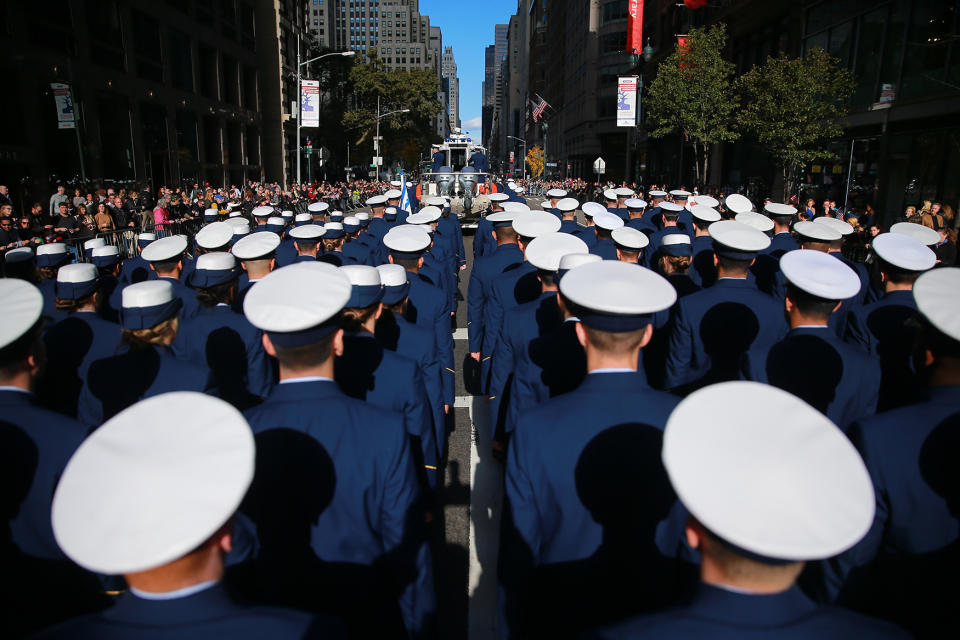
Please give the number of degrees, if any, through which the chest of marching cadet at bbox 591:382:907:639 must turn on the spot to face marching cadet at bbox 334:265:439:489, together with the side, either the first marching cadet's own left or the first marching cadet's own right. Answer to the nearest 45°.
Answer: approximately 45° to the first marching cadet's own left

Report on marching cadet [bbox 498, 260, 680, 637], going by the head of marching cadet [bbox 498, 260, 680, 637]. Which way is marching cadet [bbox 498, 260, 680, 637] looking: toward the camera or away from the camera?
away from the camera

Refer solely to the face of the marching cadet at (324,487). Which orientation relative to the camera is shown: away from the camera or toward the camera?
away from the camera

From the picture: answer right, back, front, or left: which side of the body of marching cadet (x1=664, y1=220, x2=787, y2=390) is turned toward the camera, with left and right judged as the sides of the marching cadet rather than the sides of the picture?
back

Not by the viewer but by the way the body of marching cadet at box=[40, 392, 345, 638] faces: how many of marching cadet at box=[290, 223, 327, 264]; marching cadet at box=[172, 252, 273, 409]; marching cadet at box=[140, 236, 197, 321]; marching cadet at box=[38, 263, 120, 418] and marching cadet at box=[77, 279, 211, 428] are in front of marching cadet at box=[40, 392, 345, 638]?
5

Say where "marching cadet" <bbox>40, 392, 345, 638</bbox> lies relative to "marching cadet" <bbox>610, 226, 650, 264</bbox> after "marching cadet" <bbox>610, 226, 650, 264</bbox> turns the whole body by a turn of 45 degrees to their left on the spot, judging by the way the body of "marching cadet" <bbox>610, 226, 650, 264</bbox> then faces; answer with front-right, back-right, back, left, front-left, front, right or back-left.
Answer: back-left

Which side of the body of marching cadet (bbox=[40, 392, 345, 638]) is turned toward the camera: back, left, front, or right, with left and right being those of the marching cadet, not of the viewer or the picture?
back

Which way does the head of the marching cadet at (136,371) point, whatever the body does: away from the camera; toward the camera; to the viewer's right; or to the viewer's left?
away from the camera

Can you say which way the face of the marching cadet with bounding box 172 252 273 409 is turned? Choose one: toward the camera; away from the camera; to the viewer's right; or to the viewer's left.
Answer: away from the camera

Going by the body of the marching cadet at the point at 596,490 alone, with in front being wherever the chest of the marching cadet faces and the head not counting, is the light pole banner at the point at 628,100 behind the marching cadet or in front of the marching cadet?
in front

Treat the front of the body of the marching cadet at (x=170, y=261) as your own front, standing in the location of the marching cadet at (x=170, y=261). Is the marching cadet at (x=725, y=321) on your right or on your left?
on your right

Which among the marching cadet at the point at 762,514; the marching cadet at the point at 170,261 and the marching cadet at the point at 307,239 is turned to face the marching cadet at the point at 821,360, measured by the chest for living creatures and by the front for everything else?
the marching cadet at the point at 762,514

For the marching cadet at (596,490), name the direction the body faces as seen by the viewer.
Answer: away from the camera

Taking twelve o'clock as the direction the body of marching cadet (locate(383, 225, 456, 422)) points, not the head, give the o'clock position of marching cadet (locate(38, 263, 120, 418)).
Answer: marching cadet (locate(38, 263, 120, 418)) is roughly at 8 o'clock from marching cadet (locate(383, 225, 456, 422)).

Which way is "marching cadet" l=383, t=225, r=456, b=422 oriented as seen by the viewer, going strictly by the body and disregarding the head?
away from the camera

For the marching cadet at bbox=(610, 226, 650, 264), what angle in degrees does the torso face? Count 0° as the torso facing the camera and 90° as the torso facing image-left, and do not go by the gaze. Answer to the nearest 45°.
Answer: approximately 180°
